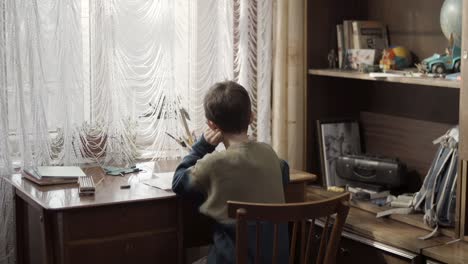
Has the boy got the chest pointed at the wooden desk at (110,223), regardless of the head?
no

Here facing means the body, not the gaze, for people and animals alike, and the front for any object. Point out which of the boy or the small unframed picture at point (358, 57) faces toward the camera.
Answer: the small unframed picture

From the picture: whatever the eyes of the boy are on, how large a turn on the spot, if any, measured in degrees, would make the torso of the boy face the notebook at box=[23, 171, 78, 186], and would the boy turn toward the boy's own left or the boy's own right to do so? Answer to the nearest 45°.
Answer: approximately 45° to the boy's own left

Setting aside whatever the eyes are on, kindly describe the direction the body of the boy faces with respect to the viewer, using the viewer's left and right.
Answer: facing away from the viewer

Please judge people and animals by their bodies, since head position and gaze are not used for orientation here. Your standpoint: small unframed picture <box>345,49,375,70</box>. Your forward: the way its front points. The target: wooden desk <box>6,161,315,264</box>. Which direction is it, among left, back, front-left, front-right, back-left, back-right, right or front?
front-right

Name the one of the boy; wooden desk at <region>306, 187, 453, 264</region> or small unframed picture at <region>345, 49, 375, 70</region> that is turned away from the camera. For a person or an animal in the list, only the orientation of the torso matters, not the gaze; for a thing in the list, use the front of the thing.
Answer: the boy

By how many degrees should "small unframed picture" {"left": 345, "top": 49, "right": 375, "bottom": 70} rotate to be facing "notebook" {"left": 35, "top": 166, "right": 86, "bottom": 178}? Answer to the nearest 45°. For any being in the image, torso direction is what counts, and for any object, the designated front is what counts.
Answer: approximately 45° to its right

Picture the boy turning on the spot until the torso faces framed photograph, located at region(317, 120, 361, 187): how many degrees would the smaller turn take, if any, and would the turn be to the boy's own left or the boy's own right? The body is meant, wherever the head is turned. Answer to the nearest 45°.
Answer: approximately 45° to the boy's own right

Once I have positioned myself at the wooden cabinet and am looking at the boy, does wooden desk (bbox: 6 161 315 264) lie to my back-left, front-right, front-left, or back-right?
front-right

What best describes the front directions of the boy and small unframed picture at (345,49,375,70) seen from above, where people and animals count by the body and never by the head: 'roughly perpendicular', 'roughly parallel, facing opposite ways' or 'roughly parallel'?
roughly parallel, facing opposite ways

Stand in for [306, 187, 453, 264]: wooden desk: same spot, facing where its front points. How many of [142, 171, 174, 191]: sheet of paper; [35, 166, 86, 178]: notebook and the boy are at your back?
0

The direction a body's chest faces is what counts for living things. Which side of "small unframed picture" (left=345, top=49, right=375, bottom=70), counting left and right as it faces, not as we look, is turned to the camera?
front

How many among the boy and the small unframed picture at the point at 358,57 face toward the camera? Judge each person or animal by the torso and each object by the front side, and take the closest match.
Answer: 1

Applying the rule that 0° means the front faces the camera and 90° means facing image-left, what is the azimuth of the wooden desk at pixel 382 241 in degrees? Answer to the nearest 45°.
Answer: approximately 45°
